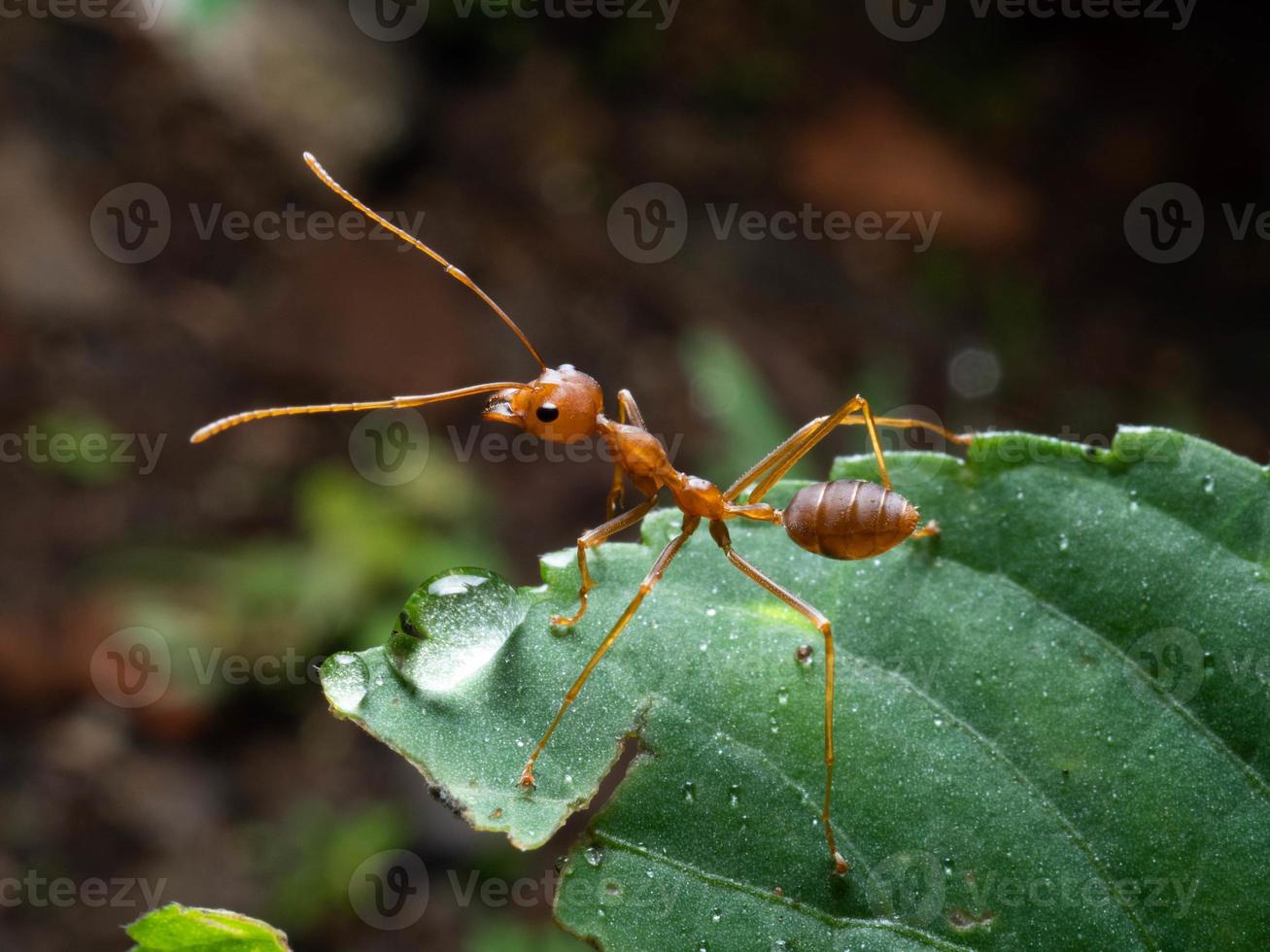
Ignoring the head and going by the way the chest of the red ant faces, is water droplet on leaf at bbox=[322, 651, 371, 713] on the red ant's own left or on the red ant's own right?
on the red ant's own left

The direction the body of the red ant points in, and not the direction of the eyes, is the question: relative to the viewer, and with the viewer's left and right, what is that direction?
facing to the left of the viewer

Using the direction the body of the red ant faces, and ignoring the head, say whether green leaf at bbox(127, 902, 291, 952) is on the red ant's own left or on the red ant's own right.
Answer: on the red ant's own left
